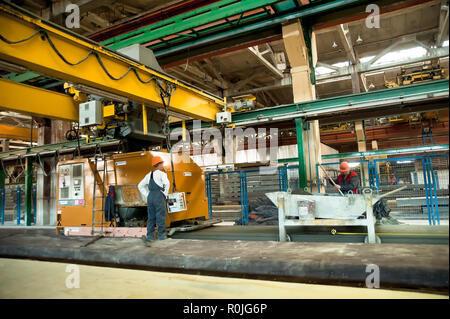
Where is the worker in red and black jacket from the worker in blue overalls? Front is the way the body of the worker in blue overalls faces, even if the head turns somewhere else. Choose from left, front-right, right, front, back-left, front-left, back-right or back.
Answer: front-right

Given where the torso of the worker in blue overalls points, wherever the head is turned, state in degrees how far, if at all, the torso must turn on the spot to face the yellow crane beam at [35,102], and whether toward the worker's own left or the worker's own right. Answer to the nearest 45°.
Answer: approximately 90° to the worker's own left

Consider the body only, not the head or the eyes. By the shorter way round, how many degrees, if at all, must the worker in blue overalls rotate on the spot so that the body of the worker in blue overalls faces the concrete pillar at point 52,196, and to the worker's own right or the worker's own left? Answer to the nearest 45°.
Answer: approximately 90° to the worker's own left
